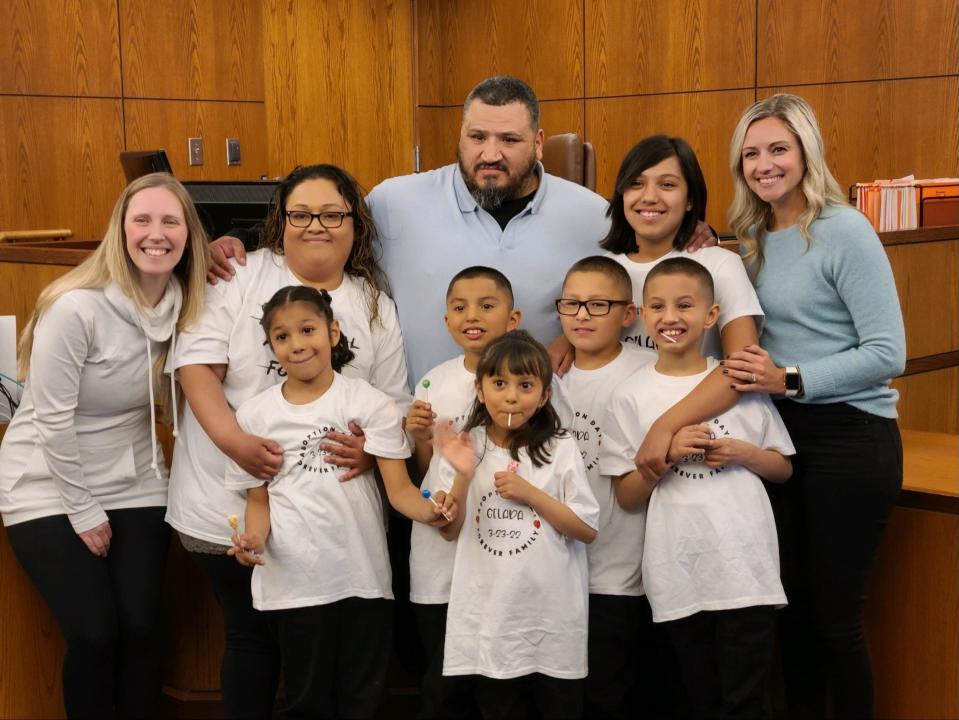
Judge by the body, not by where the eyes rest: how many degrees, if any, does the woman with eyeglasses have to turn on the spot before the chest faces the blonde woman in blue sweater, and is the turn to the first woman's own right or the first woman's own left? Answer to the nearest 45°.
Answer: approximately 90° to the first woman's own left

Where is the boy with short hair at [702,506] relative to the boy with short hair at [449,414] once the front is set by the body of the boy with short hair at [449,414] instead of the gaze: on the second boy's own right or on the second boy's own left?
on the second boy's own left

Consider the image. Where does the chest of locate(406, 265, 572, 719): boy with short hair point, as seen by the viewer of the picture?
toward the camera

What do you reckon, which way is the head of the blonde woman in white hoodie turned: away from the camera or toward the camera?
toward the camera

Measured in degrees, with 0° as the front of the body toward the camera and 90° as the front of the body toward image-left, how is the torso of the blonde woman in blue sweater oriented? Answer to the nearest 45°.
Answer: approximately 45°

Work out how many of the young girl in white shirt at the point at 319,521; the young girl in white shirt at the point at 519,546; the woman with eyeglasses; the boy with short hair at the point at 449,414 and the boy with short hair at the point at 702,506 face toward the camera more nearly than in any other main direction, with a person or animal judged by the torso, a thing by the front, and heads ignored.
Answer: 5

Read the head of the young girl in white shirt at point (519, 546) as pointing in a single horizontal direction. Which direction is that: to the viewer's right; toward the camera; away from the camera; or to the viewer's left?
toward the camera

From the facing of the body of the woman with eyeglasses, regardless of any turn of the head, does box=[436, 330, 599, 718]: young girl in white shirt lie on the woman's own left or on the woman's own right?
on the woman's own left

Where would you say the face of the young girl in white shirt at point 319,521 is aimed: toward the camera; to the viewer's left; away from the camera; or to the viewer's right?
toward the camera

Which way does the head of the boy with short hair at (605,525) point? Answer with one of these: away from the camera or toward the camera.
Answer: toward the camera

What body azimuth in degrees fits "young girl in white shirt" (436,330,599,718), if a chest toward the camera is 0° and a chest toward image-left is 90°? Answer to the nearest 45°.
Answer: approximately 0°

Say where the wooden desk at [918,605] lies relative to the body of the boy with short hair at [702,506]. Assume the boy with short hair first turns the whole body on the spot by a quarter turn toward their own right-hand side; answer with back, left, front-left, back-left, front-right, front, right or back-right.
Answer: back-right

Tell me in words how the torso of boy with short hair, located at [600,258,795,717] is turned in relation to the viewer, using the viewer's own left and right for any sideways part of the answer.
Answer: facing the viewer

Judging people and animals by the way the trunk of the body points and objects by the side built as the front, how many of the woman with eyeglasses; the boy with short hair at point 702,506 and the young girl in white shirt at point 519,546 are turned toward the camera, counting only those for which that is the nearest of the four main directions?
3

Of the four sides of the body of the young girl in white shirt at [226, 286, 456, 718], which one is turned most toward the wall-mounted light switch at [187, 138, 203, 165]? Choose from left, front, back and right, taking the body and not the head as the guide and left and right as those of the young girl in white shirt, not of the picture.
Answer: back
